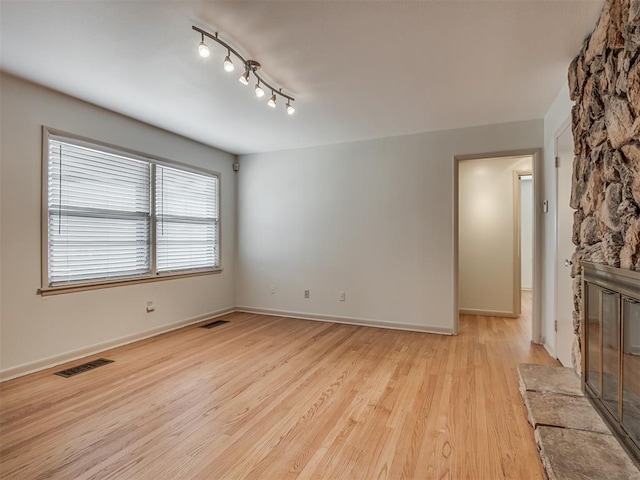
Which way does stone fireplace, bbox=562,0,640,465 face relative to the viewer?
to the viewer's left

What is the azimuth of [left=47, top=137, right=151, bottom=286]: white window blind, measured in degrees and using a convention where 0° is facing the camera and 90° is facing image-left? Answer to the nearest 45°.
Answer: approximately 315°

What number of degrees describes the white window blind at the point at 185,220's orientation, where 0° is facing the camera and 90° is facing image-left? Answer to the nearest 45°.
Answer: approximately 315°

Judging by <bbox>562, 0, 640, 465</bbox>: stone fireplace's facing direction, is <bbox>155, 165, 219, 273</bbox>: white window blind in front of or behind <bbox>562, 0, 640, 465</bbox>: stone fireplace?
in front

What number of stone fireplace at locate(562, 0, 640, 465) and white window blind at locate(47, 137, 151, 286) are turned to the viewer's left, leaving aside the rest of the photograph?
1

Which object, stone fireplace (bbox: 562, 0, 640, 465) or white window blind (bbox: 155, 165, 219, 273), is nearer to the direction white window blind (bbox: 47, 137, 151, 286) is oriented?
the stone fireplace

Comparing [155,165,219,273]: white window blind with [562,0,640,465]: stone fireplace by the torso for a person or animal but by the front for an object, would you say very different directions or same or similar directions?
very different directions

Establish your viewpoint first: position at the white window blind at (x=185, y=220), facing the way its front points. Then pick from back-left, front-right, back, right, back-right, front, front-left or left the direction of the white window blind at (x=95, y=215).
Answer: right

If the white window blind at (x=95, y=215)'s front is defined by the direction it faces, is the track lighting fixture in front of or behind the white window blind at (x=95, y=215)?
in front

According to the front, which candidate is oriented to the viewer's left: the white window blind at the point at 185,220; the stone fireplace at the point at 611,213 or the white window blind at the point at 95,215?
the stone fireplace
